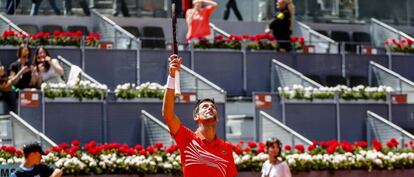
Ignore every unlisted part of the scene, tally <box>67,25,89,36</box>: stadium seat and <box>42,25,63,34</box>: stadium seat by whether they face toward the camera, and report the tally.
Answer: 2

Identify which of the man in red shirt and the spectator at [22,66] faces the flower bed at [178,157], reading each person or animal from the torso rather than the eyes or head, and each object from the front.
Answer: the spectator

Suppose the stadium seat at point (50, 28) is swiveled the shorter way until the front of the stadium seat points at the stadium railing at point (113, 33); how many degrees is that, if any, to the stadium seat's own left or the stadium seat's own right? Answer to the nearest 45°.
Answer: approximately 45° to the stadium seat's own left

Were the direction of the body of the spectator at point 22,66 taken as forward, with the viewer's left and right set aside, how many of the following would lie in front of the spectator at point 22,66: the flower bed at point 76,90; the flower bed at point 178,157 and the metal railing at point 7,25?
2

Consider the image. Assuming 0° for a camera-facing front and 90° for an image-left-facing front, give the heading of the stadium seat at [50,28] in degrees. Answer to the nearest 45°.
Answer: approximately 0°

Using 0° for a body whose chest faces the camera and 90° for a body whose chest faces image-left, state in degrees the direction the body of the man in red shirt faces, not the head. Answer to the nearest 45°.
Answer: approximately 315°
